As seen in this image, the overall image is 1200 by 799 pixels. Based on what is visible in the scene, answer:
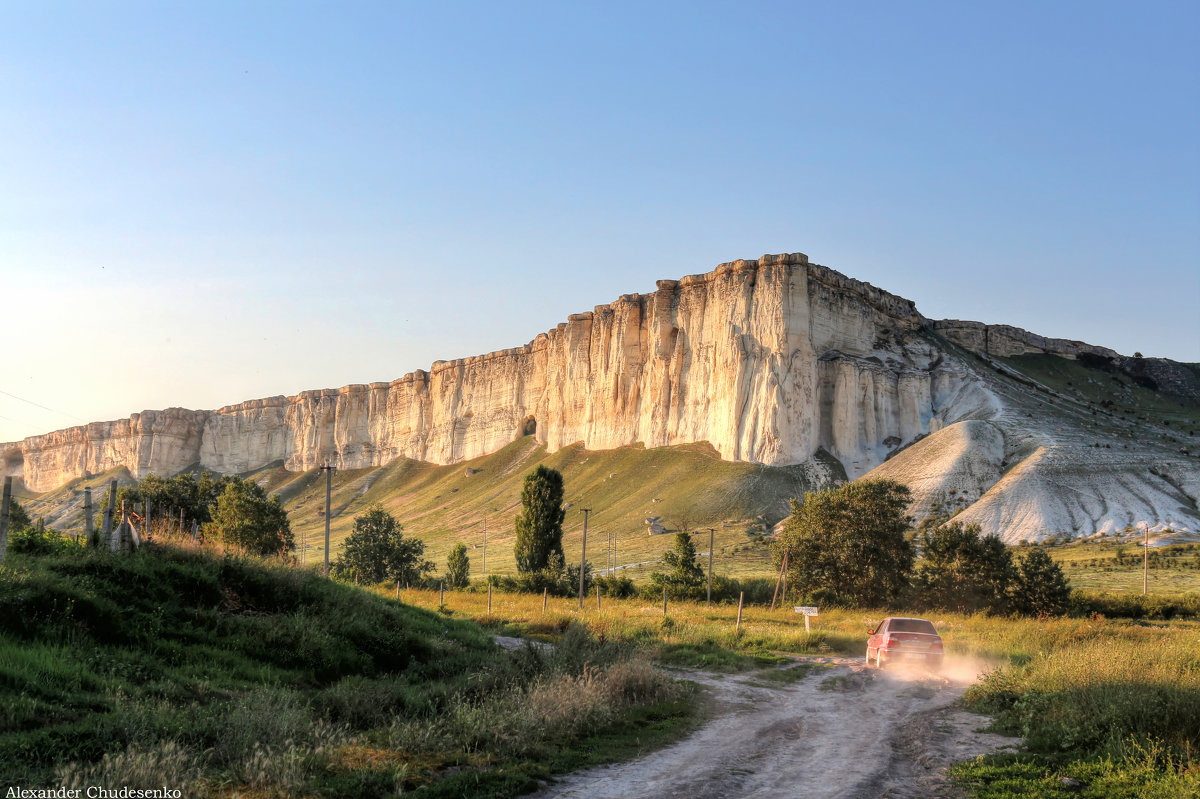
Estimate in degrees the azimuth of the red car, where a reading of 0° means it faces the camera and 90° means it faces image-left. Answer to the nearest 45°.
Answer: approximately 135°

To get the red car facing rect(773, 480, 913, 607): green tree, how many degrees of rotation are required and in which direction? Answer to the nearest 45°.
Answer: approximately 45° to its right

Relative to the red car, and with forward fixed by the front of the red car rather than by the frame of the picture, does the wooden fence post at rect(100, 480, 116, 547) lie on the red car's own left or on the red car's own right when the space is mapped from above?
on the red car's own left

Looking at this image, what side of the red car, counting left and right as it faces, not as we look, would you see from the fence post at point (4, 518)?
left
